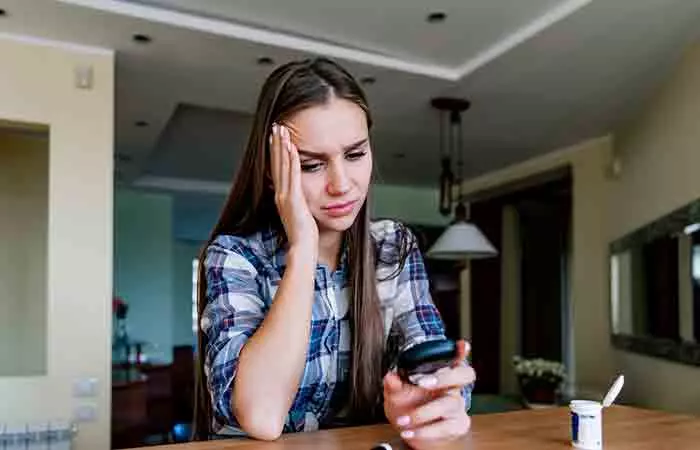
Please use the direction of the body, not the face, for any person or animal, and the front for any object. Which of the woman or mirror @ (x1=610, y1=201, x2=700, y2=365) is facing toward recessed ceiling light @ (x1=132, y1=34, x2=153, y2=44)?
the mirror

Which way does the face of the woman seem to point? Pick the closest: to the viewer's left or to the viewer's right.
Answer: to the viewer's right
